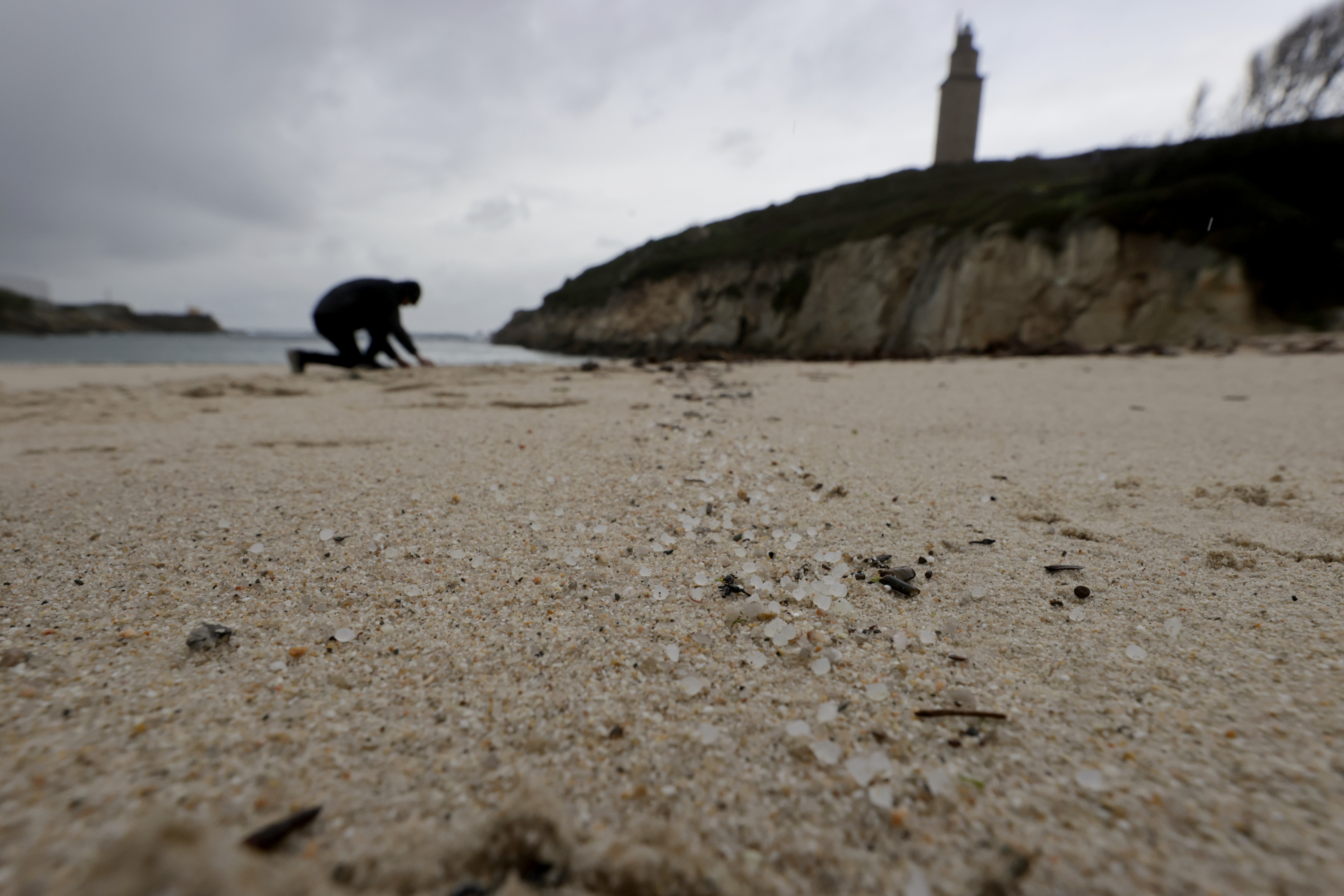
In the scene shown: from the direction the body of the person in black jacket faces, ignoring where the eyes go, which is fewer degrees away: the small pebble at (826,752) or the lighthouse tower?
the lighthouse tower

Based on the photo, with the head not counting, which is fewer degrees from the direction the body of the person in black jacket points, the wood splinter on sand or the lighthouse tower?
the lighthouse tower

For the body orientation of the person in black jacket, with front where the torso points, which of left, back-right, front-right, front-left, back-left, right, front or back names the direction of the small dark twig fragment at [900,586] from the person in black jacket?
right

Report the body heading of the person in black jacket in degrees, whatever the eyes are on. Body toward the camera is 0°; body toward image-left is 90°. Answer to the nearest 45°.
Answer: approximately 270°

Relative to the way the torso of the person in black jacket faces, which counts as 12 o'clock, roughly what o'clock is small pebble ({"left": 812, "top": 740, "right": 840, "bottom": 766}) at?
The small pebble is roughly at 3 o'clock from the person in black jacket.

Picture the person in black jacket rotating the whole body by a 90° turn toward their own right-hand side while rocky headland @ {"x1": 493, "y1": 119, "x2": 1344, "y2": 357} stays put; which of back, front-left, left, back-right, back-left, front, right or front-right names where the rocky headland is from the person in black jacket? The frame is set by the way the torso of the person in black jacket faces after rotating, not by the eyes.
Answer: left

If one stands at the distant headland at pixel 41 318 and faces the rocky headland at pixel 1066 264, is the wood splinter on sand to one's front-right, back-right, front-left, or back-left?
front-right

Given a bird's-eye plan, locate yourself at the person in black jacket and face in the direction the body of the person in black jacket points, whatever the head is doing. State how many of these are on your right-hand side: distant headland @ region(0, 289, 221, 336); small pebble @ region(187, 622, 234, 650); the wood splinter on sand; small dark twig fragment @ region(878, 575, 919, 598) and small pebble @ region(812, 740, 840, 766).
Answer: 4

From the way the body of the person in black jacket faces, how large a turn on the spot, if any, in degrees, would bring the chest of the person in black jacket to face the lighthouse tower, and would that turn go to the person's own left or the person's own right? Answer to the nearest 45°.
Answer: approximately 45° to the person's own left

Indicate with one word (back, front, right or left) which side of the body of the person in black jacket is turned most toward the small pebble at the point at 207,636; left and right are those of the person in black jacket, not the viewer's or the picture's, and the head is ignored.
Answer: right

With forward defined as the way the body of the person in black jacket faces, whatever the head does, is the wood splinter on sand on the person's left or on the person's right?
on the person's right

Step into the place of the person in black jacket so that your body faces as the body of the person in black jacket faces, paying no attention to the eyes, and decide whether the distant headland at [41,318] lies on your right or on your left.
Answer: on your left
